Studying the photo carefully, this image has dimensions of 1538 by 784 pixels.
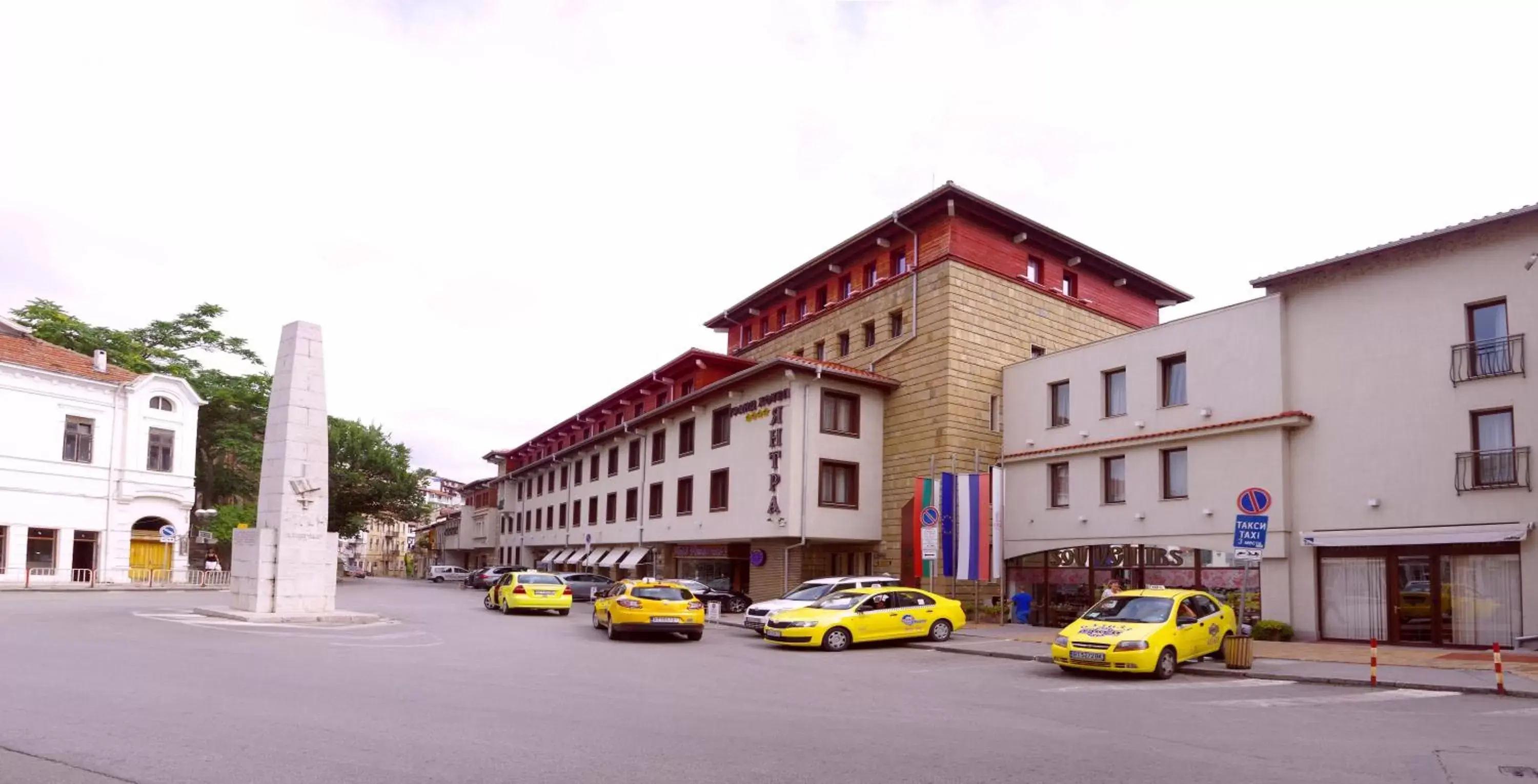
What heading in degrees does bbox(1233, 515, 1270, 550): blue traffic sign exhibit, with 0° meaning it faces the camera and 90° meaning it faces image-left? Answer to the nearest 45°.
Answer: approximately 0°

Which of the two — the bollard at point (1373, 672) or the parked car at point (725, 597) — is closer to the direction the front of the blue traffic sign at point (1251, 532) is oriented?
the bollard

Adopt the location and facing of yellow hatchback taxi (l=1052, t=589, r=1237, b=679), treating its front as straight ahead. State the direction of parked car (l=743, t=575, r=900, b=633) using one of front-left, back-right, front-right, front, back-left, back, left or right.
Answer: right

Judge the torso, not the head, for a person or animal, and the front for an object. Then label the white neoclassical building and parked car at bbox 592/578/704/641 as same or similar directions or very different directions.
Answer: very different directions

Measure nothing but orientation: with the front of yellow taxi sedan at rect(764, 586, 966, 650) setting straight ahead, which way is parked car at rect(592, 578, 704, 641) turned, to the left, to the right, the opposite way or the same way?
to the right

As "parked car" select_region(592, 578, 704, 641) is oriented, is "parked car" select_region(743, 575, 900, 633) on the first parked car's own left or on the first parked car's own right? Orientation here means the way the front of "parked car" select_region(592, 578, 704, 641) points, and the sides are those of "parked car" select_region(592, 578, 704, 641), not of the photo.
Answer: on the first parked car's own right

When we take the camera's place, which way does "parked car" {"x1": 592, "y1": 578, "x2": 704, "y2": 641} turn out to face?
facing away from the viewer and to the left of the viewer

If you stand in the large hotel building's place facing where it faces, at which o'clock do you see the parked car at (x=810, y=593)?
The parked car is roughly at 11 o'clock from the large hotel building.
